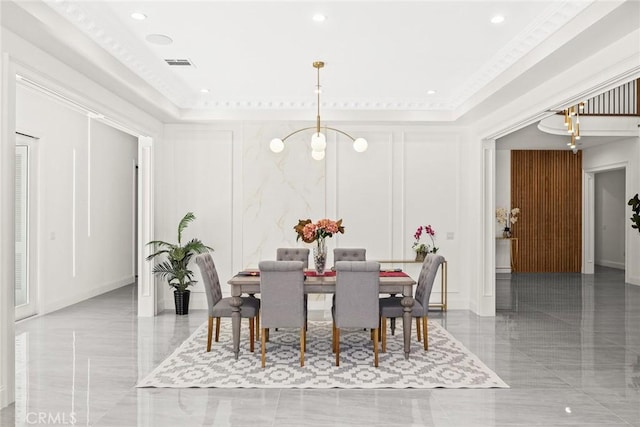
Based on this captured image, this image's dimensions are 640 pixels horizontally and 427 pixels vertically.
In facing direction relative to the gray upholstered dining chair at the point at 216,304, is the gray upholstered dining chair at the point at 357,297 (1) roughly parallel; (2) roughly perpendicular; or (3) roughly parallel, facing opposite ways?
roughly perpendicular

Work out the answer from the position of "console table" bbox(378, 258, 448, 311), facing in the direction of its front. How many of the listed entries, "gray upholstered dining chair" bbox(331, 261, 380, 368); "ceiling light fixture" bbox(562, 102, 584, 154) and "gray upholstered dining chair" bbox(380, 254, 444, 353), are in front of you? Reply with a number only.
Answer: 2

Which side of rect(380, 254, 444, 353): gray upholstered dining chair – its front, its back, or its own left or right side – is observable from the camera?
left

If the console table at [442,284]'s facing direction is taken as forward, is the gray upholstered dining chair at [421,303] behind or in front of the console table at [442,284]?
in front

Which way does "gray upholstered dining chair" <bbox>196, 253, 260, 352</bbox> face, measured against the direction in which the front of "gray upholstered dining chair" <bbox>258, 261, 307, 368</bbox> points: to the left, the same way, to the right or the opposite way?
to the right

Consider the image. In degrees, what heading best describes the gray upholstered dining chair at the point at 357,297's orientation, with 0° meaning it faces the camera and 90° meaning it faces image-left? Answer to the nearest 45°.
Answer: approximately 180°

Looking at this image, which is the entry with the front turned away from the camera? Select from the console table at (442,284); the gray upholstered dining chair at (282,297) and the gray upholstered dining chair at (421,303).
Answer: the gray upholstered dining chair at (282,297)

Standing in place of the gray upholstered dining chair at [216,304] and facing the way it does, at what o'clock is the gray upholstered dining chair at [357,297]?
the gray upholstered dining chair at [357,297] is roughly at 1 o'clock from the gray upholstered dining chair at [216,304].

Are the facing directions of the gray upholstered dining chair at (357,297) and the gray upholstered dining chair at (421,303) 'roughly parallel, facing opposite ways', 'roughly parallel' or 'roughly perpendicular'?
roughly perpendicular

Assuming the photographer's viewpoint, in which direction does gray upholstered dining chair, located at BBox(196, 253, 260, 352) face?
facing to the right of the viewer

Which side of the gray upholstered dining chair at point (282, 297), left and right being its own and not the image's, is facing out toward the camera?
back

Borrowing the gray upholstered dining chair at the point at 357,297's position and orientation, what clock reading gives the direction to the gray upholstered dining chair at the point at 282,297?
the gray upholstered dining chair at the point at 282,297 is roughly at 9 o'clock from the gray upholstered dining chair at the point at 357,297.
